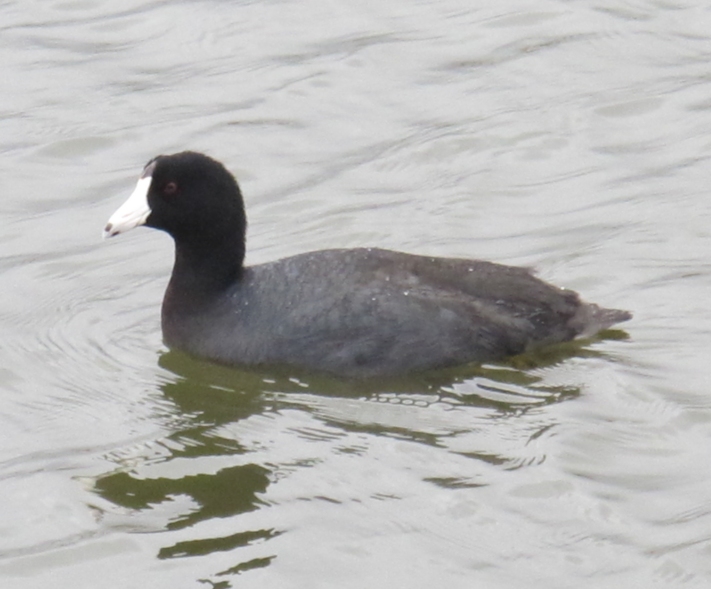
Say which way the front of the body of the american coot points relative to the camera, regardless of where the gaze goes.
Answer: to the viewer's left
